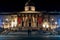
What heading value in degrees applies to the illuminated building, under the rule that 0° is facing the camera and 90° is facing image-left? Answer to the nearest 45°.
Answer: approximately 0°
